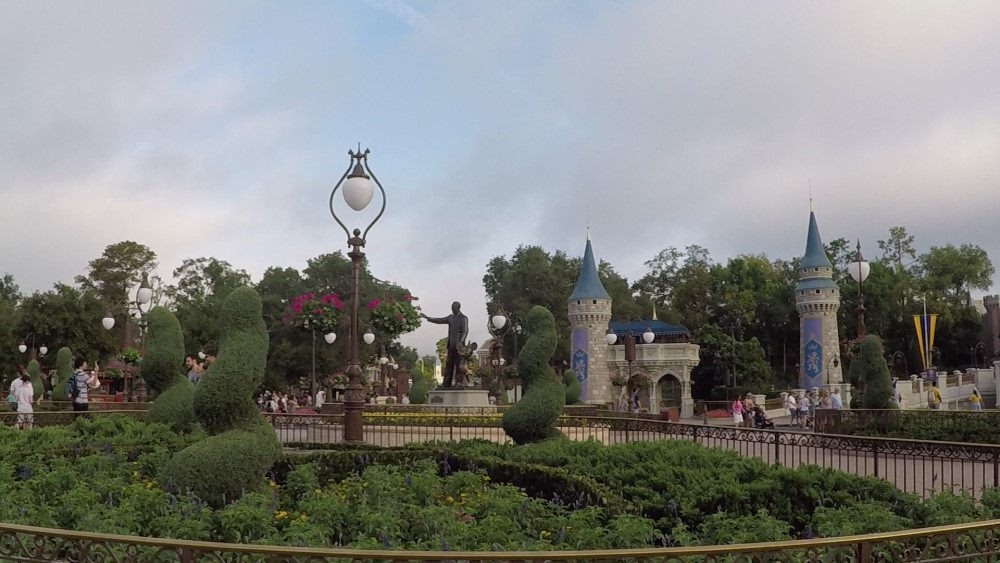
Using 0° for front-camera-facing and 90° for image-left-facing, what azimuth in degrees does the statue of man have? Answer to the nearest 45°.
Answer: approximately 45°
